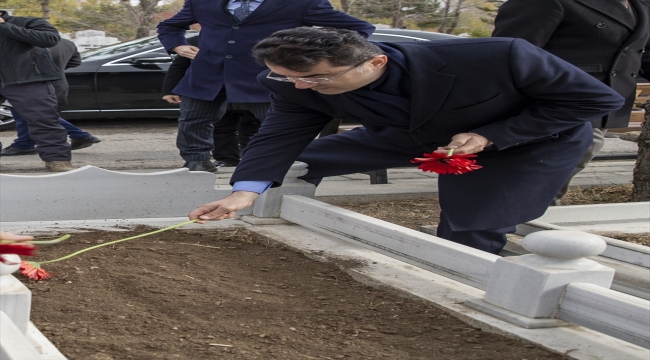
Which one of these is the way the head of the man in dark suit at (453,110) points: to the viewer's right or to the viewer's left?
to the viewer's left

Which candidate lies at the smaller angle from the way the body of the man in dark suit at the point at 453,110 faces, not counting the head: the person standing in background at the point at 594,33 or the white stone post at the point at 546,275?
the white stone post

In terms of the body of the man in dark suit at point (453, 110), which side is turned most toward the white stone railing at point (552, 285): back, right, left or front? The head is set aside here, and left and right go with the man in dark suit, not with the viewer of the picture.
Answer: left

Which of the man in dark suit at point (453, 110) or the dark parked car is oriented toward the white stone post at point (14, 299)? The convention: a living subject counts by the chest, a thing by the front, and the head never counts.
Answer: the man in dark suit

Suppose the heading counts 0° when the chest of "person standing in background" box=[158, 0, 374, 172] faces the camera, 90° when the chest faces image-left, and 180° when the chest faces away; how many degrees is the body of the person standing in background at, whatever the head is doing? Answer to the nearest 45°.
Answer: approximately 0°

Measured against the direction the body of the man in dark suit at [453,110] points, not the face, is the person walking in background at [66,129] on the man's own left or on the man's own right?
on the man's own right

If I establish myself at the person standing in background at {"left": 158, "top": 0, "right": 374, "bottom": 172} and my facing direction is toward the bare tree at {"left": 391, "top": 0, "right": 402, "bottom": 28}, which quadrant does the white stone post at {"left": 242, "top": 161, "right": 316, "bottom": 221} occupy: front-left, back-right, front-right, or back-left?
back-right

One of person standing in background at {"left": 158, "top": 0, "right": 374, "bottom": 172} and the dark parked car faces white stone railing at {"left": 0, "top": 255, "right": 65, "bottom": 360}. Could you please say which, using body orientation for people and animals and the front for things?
the person standing in background

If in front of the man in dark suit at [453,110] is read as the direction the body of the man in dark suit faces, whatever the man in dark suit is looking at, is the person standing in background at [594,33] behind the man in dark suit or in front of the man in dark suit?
behind

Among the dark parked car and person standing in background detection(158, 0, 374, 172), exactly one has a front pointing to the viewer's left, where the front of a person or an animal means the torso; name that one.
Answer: the dark parked car

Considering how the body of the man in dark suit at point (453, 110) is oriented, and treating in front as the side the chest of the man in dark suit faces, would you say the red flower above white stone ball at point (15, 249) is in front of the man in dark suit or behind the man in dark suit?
in front

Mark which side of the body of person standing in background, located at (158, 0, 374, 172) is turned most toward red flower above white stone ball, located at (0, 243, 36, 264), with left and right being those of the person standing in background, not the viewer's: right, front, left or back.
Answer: front

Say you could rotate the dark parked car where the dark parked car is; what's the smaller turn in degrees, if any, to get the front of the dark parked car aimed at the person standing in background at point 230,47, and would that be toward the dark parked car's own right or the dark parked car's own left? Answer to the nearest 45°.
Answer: approximately 90° to the dark parked car's own left

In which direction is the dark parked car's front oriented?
to the viewer's left

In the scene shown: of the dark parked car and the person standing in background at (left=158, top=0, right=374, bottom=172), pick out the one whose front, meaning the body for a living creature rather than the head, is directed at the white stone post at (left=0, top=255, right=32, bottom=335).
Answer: the person standing in background
